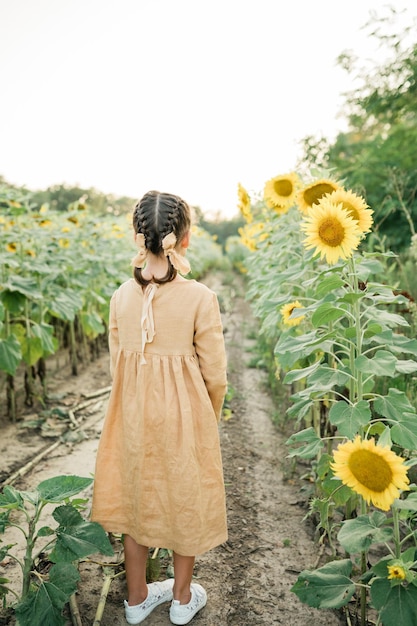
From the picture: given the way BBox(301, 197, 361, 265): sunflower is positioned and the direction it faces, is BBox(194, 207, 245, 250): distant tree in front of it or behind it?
behind

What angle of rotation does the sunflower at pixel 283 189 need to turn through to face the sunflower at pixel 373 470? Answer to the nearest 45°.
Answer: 0° — it already faces it

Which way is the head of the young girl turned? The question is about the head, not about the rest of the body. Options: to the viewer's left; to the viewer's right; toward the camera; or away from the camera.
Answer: away from the camera

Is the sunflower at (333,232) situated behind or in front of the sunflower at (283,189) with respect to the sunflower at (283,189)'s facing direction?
in front

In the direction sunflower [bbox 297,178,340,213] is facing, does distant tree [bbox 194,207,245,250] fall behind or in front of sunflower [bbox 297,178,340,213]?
behind

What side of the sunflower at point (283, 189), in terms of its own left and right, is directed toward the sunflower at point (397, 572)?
front
